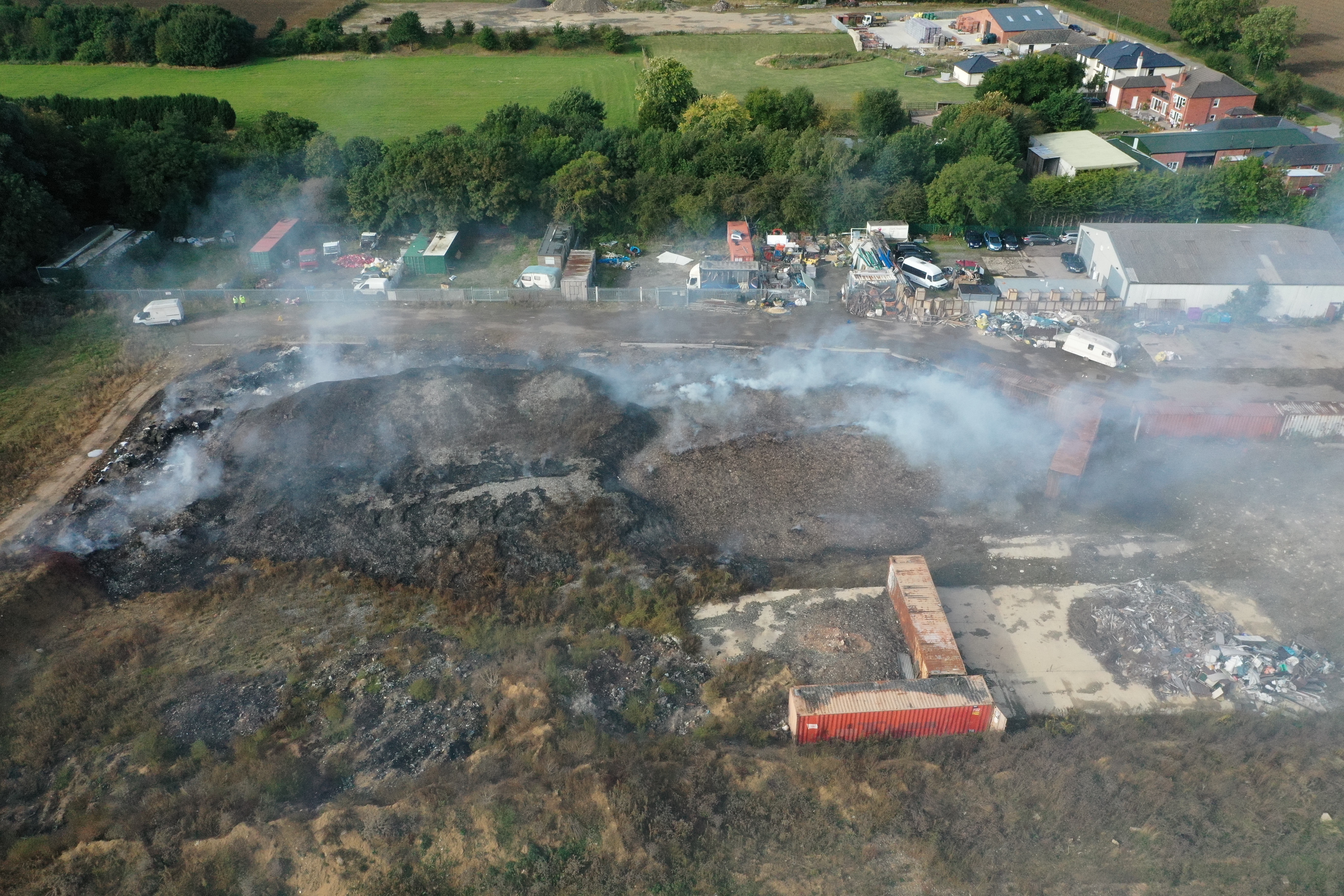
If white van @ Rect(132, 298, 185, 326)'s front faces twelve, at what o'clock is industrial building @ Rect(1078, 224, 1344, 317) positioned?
The industrial building is roughly at 7 o'clock from the white van.

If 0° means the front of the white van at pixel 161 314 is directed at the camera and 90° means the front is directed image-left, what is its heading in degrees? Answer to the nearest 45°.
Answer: approximately 90°

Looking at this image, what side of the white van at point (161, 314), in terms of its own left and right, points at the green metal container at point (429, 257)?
back

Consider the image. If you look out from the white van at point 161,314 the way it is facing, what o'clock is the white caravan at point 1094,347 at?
the white caravan at point 1094,347 is roughly at 7 o'clock from the white van at point 161,314.

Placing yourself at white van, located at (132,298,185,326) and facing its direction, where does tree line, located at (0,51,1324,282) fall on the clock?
The tree line is roughly at 6 o'clock from the white van.

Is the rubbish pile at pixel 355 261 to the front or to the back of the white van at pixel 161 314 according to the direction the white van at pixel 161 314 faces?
to the back

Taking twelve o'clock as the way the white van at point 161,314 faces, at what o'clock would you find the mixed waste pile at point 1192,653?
The mixed waste pile is roughly at 8 o'clock from the white van.

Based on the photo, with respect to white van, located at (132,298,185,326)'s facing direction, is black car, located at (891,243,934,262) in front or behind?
behind

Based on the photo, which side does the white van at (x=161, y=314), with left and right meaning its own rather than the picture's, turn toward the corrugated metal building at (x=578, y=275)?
back

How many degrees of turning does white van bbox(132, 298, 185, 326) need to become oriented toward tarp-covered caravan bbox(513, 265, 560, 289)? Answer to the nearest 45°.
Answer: approximately 180°

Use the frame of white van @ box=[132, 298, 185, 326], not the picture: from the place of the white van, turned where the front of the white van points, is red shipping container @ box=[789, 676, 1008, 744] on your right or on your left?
on your left

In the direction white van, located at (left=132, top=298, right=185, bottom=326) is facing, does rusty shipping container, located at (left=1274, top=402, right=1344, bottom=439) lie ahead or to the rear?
to the rear
